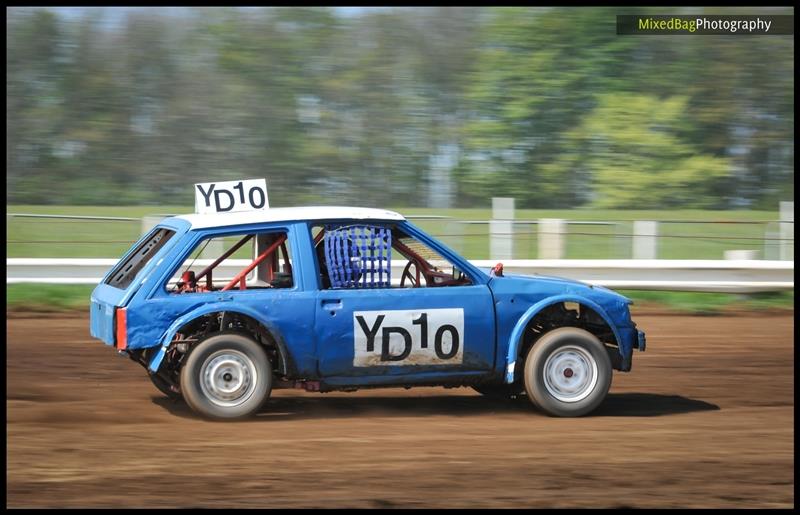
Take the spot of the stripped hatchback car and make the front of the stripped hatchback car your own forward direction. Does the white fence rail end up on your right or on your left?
on your left

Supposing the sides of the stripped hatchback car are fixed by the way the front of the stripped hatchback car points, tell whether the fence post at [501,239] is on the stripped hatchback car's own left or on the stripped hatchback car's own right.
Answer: on the stripped hatchback car's own left

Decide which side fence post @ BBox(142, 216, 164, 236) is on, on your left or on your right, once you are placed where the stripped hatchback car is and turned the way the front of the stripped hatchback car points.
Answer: on your left

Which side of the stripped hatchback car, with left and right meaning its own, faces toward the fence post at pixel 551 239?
left

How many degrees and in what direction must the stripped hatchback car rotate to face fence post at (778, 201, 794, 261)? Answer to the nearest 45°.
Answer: approximately 45° to its left

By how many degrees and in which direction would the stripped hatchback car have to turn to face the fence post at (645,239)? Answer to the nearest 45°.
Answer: approximately 45° to its left

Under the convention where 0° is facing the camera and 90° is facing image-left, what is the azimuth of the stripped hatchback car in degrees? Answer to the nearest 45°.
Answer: approximately 270°
